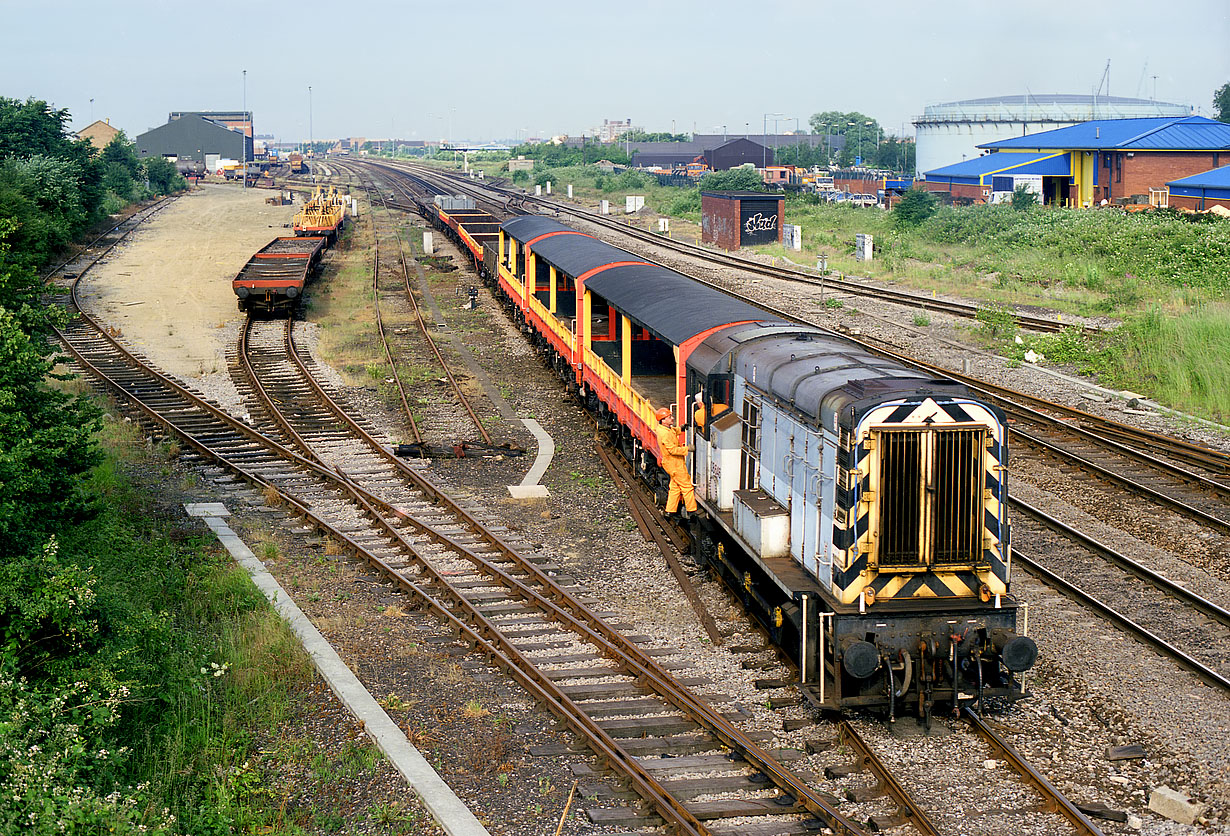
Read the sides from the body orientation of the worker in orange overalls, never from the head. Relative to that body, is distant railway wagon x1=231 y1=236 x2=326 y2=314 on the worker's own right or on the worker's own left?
on the worker's own left

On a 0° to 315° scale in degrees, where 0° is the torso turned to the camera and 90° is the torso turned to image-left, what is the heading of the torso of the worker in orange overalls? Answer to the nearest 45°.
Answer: approximately 270°

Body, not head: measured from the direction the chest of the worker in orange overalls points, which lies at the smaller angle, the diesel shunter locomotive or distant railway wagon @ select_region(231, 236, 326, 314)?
the diesel shunter locomotive

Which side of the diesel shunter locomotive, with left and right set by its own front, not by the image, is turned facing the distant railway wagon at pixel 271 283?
back

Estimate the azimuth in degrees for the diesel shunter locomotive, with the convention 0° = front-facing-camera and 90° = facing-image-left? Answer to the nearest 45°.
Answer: approximately 315°

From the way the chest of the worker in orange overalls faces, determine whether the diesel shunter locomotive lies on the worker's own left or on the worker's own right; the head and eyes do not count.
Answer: on the worker's own right
